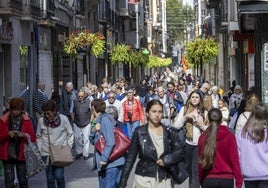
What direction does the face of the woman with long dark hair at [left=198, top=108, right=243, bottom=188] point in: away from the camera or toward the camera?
away from the camera

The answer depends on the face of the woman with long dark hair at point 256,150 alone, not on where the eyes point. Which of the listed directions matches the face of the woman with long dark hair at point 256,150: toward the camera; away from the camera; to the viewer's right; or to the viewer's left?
away from the camera

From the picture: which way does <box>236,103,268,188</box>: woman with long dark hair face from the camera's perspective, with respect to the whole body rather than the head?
away from the camera

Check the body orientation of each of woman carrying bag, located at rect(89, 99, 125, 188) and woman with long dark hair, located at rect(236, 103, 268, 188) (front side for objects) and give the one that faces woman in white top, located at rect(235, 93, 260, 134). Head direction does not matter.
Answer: the woman with long dark hair

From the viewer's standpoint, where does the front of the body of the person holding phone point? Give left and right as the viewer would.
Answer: facing the viewer

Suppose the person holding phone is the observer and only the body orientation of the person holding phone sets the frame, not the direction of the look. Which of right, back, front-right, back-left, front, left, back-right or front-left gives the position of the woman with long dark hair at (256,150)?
front-left

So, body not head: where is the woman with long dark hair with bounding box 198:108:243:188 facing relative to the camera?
away from the camera

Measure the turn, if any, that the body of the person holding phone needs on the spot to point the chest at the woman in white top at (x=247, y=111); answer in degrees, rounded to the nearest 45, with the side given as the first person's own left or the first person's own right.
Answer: approximately 90° to the first person's own left

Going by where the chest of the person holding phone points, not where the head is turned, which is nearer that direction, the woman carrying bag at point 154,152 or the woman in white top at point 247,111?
the woman carrying bag

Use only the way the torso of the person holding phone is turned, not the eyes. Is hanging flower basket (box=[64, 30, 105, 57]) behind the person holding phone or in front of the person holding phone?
behind
